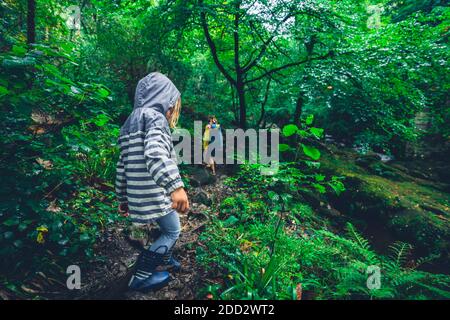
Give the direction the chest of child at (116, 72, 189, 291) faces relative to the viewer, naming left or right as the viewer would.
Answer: facing away from the viewer and to the right of the viewer

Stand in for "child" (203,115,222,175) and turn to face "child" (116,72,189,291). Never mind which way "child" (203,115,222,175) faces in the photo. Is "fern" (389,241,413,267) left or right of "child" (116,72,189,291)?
left

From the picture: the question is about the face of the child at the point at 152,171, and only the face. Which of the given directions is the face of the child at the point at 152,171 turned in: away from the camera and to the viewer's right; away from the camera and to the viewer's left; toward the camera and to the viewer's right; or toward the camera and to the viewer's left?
away from the camera and to the viewer's right

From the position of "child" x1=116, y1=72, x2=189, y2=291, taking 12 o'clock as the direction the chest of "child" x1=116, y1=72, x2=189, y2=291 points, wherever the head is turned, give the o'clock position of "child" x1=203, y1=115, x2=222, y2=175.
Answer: "child" x1=203, y1=115, x2=222, y2=175 is roughly at 11 o'clock from "child" x1=116, y1=72, x2=189, y2=291.
